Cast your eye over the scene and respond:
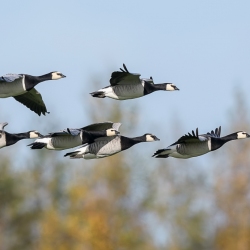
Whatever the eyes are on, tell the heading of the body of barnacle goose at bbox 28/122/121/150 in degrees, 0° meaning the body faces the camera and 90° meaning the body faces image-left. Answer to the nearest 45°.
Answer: approximately 270°

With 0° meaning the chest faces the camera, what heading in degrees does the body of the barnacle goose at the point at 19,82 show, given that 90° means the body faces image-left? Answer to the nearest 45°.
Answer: approximately 270°

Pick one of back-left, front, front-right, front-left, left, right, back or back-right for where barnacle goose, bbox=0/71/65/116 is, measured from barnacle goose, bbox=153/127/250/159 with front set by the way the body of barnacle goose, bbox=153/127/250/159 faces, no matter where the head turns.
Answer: back

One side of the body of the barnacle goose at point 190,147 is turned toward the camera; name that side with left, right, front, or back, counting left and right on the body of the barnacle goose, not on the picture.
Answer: right

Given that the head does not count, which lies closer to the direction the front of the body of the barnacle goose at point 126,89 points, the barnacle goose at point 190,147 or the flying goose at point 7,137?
the barnacle goose

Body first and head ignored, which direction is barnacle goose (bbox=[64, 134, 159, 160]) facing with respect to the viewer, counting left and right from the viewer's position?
facing to the right of the viewer

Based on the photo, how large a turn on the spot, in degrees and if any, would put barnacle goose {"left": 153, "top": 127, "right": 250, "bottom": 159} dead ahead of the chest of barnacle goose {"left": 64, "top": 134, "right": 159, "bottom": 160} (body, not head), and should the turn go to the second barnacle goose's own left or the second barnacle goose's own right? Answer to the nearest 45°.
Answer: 0° — it already faces it

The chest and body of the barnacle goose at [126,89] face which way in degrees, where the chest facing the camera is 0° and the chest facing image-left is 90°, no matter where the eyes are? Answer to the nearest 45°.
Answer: approximately 270°

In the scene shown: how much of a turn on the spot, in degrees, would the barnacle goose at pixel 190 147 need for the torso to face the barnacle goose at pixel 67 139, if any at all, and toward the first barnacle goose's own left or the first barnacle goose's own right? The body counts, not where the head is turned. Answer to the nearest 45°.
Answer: approximately 180°
